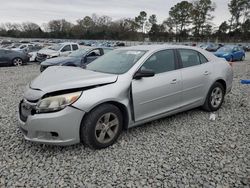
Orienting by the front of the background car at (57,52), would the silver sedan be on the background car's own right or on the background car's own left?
on the background car's own left

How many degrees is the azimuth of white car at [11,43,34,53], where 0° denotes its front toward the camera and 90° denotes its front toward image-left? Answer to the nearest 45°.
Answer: approximately 45°

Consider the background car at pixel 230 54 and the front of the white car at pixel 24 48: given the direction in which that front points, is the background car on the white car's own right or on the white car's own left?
on the white car's own left

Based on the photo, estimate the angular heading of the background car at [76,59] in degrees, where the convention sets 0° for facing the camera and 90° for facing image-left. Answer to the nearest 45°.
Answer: approximately 45°
